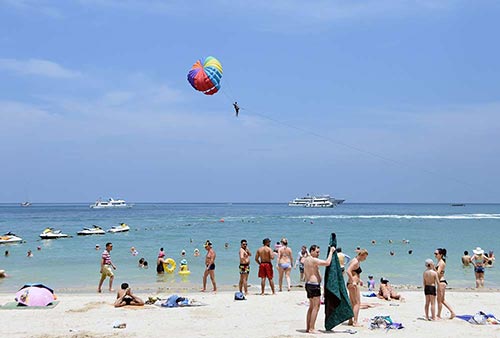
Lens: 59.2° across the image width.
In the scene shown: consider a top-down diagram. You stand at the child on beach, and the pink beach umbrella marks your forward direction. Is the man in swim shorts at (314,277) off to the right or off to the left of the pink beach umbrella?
left

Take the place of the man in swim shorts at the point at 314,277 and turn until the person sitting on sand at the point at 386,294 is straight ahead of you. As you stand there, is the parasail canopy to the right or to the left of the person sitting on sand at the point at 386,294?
left

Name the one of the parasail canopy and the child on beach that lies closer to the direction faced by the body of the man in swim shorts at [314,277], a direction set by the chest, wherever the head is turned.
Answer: the child on beach
